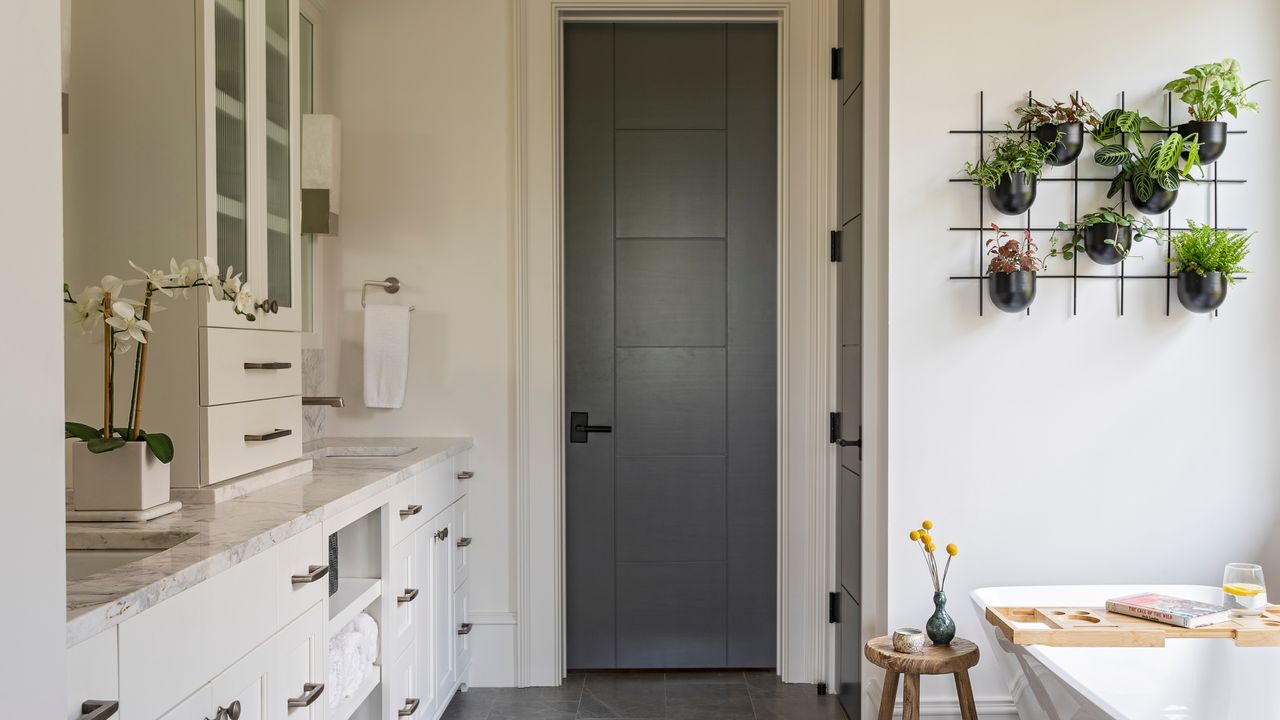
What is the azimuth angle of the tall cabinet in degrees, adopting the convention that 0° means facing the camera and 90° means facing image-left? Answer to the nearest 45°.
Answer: approximately 315°

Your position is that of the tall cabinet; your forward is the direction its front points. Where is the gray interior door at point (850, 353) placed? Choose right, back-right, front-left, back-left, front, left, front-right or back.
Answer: front-left

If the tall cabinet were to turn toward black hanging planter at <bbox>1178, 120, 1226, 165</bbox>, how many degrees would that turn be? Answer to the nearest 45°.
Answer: approximately 45° to its left

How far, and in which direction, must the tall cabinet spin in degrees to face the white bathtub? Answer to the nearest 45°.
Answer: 0° — it already faces it

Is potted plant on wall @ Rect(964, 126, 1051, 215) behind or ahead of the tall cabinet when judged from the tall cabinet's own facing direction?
ahead

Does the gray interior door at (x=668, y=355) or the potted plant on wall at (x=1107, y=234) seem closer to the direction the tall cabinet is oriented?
the potted plant on wall

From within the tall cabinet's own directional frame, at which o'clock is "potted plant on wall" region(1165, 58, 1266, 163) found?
The potted plant on wall is roughly at 11 o'clock from the tall cabinet.

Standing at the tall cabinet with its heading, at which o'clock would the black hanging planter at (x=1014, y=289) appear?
The black hanging planter is roughly at 11 o'clock from the tall cabinet.

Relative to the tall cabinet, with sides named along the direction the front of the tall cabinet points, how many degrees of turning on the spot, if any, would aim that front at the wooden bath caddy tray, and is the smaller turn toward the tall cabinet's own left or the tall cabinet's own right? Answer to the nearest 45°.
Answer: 0° — it already faces it

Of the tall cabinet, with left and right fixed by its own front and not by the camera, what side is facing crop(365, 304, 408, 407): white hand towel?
left

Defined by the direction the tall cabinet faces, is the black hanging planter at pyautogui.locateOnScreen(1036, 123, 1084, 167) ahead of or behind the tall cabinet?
ahead
